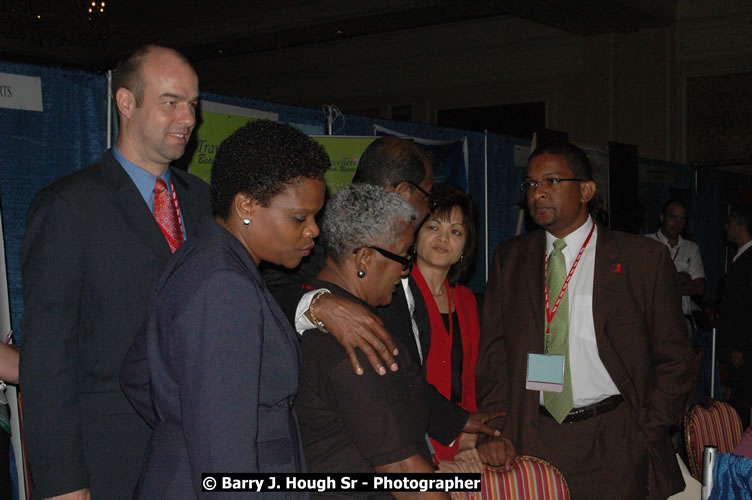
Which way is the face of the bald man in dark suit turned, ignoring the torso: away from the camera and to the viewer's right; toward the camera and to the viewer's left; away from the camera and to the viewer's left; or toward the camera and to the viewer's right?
toward the camera and to the viewer's right

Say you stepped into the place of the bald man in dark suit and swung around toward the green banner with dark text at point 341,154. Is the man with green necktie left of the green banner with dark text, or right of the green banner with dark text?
right

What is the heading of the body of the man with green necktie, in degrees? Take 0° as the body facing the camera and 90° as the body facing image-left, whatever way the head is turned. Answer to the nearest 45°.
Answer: approximately 45°

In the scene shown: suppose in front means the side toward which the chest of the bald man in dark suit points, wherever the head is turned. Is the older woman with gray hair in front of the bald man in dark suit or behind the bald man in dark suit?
in front

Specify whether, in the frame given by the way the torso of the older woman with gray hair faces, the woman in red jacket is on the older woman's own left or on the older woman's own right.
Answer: on the older woman's own left

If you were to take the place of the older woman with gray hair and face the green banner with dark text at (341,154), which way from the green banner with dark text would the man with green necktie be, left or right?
right
